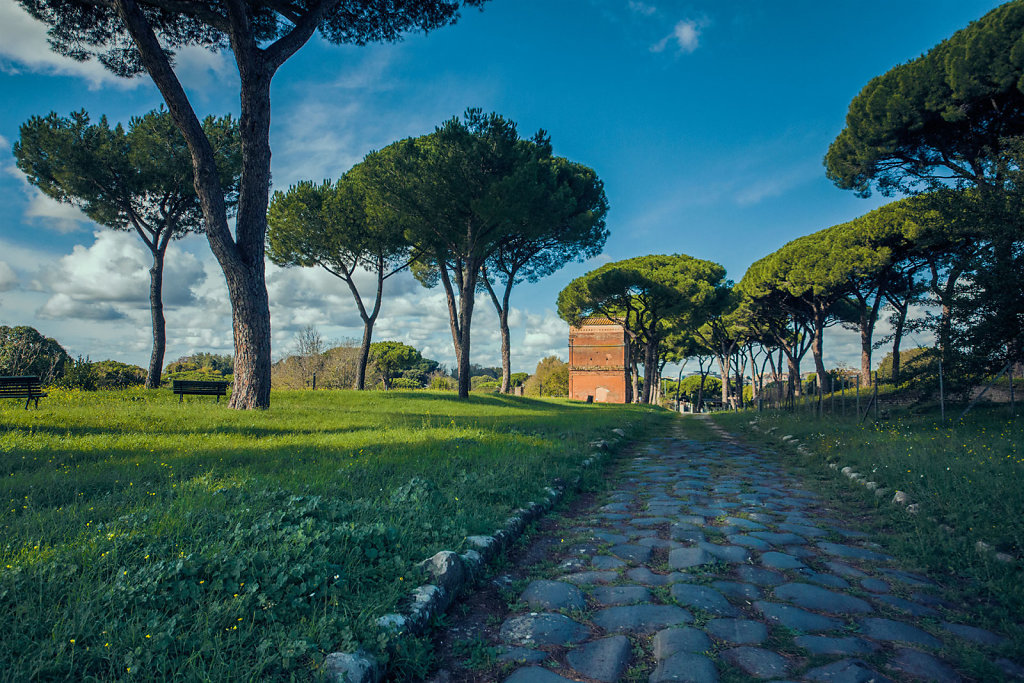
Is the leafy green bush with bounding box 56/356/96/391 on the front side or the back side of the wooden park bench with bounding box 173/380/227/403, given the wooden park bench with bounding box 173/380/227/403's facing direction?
on the back side

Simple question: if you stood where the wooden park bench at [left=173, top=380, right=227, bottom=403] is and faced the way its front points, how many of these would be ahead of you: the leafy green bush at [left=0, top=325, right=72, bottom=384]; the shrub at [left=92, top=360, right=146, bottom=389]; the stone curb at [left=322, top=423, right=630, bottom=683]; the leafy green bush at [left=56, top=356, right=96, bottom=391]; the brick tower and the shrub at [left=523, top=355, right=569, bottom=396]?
1

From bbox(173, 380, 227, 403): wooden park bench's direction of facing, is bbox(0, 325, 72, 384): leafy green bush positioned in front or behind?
behind

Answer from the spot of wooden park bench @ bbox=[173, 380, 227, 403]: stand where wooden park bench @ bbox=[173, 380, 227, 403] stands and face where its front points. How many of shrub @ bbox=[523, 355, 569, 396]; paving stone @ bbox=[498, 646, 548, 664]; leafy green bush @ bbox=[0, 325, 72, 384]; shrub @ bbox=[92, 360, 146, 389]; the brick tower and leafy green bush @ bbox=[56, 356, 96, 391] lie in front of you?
1

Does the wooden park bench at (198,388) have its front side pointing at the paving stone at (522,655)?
yes

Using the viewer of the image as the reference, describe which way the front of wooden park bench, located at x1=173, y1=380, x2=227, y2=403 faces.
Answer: facing the viewer

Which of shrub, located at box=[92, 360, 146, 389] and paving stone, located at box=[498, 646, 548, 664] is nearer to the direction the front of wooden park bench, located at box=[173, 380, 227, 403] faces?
the paving stone

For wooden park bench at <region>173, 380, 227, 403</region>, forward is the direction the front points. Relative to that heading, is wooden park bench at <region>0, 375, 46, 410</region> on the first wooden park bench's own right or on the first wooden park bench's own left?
on the first wooden park bench's own right

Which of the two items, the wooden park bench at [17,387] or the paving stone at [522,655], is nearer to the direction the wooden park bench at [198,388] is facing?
the paving stone

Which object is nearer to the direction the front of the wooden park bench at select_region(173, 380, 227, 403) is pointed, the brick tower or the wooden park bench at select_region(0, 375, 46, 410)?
the wooden park bench

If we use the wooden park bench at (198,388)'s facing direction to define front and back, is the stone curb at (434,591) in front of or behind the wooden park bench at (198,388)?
in front

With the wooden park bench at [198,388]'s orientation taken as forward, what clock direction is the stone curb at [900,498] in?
The stone curb is roughly at 11 o'clock from the wooden park bench.

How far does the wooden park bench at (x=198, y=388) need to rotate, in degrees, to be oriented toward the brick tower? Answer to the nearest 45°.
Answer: approximately 135° to its left

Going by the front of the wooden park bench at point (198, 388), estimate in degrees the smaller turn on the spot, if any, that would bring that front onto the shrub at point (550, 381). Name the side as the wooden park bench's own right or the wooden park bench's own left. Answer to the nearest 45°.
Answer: approximately 135° to the wooden park bench's own left

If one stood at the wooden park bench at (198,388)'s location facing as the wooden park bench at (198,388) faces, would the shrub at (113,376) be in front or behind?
behind
